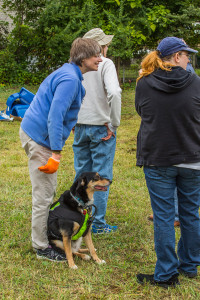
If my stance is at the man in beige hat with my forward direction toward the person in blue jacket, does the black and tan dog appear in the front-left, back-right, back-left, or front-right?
front-left

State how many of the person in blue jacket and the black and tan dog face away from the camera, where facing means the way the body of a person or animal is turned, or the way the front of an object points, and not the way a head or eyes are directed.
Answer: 0

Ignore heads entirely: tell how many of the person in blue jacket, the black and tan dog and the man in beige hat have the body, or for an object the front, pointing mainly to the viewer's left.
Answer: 0

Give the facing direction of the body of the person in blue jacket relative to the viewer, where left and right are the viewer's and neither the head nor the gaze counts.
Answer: facing to the right of the viewer

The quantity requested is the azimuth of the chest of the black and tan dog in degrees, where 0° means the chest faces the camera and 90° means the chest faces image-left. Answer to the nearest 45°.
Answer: approximately 315°

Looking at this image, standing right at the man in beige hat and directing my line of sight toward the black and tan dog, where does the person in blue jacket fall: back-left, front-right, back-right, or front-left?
front-right
